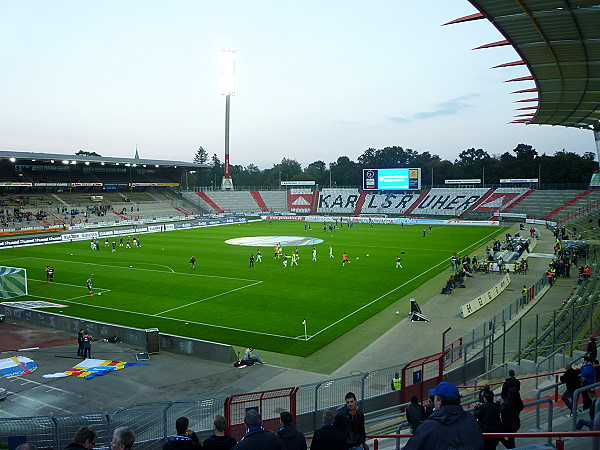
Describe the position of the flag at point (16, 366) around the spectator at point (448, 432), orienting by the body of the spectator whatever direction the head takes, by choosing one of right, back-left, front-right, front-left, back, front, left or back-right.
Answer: front

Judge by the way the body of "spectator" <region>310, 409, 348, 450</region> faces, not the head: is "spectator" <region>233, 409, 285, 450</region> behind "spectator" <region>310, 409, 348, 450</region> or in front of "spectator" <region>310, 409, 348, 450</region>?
behind

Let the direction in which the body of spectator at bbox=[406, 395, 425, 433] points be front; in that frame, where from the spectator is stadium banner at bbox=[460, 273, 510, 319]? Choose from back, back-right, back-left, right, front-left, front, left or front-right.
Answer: front

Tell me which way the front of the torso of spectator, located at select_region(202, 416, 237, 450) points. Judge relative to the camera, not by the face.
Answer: away from the camera

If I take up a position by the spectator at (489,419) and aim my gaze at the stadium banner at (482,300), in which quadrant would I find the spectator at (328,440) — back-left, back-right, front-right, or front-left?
back-left

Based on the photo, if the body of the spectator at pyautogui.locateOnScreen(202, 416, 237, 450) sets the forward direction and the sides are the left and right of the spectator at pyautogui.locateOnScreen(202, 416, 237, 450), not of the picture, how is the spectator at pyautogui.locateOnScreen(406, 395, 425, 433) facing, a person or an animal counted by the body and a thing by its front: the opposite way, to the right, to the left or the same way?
the same way

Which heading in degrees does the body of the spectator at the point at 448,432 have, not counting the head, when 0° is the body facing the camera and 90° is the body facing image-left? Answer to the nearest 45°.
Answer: approximately 135°

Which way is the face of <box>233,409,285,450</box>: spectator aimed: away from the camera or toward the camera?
away from the camera

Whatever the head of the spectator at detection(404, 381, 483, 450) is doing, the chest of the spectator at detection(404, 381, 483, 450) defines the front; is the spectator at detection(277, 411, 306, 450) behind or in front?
in front

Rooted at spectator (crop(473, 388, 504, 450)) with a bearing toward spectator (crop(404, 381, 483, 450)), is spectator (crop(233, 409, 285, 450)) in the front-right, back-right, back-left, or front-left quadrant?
front-right

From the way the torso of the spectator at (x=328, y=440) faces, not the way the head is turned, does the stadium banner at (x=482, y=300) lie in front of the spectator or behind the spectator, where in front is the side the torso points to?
in front

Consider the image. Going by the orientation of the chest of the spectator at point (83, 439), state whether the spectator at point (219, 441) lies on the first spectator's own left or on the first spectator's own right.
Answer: on the first spectator's own right

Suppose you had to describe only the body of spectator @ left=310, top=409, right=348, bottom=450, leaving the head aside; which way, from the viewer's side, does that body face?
away from the camera

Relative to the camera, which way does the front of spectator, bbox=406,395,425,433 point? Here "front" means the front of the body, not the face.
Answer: away from the camera

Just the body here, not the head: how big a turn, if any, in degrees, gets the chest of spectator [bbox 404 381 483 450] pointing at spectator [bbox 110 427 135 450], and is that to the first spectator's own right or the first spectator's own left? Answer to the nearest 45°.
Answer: approximately 45° to the first spectator's own left

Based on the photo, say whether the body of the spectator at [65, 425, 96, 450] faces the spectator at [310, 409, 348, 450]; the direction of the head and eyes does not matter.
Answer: no

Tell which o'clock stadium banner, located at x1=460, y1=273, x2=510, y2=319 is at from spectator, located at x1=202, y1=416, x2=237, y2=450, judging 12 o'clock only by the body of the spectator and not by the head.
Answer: The stadium banner is roughly at 1 o'clock from the spectator.
